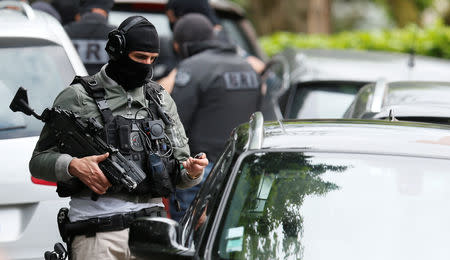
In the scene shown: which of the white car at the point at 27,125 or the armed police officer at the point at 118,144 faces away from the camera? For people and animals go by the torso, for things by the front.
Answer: the white car

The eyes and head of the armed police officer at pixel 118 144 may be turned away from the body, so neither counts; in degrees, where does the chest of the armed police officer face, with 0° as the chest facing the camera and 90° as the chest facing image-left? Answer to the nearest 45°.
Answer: approximately 315°

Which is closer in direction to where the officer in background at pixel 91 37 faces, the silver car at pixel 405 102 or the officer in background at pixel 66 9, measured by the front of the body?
the officer in background

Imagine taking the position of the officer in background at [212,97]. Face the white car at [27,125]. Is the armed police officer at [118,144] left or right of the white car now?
left

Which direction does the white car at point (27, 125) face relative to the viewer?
away from the camera

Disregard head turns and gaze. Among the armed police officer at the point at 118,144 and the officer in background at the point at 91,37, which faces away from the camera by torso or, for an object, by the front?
the officer in background

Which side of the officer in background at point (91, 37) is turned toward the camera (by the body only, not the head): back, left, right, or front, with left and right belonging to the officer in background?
back

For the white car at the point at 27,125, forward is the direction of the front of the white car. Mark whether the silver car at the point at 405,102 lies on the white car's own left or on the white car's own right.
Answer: on the white car's own right

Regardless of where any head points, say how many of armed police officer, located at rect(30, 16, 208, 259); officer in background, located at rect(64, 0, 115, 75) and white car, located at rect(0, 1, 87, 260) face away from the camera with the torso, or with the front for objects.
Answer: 2

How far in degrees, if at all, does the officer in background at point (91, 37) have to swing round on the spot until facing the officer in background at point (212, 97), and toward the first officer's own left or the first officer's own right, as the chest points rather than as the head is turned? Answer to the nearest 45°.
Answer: approximately 135° to the first officer's own right

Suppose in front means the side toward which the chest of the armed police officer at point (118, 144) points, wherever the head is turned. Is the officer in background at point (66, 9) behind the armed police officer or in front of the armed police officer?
behind

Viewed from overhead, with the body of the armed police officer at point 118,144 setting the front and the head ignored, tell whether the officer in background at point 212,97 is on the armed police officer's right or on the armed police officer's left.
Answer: on the armed police officer's left

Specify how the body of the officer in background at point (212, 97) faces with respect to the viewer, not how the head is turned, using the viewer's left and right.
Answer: facing away from the viewer and to the left of the viewer

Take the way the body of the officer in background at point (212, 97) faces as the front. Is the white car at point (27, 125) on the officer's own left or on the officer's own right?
on the officer's own left
